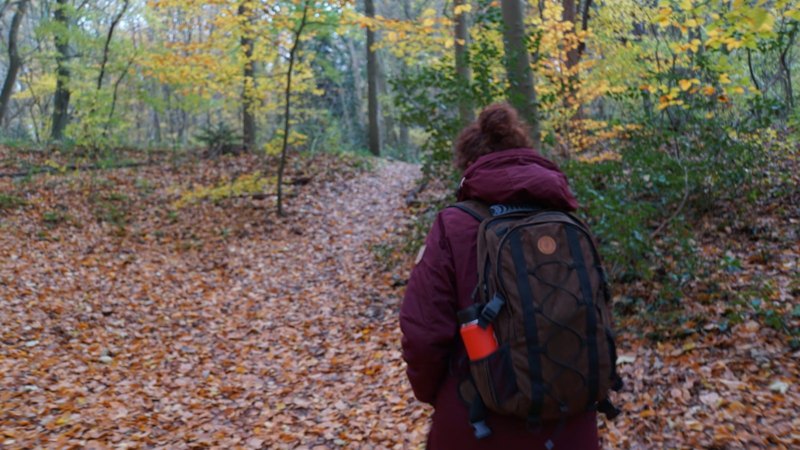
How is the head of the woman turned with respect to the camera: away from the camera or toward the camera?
away from the camera

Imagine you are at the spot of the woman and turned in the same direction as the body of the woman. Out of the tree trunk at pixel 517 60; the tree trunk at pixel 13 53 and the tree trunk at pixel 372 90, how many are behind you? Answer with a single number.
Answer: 0

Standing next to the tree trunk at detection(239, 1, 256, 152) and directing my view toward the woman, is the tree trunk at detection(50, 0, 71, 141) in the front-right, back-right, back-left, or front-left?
back-right

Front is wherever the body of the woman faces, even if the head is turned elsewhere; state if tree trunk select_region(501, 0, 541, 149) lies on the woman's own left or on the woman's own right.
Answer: on the woman's own right

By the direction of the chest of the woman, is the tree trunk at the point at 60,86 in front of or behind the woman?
in front

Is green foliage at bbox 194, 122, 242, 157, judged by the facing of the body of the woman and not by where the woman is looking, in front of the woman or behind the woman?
in front

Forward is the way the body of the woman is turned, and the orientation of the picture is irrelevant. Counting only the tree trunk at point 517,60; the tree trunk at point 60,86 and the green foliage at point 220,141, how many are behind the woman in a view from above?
0

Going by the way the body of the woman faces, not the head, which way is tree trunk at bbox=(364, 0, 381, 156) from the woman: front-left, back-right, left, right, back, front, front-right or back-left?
front-right

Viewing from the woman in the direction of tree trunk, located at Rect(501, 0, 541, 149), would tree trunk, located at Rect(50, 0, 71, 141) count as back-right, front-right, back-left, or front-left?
front-left

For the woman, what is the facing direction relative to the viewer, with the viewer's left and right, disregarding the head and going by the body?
facing away from the viewer and to the left of the viewer
